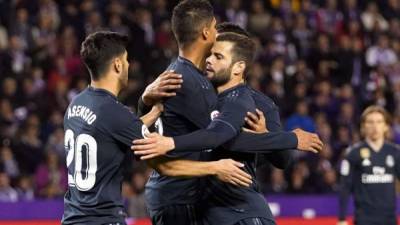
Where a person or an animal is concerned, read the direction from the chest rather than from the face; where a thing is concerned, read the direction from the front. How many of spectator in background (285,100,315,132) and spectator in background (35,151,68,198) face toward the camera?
2

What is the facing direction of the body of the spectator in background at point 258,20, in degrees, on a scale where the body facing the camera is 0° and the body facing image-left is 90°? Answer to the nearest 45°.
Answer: approximately 0°

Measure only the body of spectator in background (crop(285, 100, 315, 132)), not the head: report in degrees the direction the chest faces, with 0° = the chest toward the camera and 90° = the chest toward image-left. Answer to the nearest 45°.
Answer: approximately 0°

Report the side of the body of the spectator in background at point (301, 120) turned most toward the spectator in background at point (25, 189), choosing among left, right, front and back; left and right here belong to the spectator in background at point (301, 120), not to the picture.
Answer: right

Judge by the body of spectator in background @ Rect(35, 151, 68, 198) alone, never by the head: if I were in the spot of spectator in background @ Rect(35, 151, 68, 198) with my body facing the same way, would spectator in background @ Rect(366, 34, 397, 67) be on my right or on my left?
on my left

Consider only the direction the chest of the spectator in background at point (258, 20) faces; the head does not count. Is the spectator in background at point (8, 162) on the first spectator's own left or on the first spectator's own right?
on the first spectator's own right
